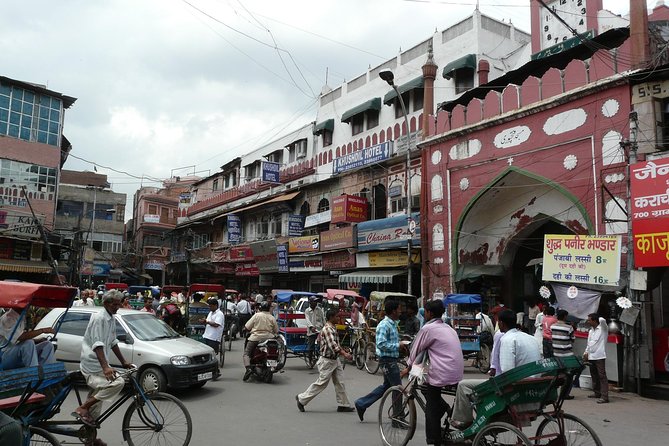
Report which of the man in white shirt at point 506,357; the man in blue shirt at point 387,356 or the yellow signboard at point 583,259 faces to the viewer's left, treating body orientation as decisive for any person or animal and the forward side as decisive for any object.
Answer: the man in white shirt

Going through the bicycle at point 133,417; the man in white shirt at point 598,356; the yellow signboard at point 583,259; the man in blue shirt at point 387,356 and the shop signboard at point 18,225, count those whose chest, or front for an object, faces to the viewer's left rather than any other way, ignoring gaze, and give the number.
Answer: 1

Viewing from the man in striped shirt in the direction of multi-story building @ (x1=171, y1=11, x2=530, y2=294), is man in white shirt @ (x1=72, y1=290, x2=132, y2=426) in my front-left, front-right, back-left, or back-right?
back-left

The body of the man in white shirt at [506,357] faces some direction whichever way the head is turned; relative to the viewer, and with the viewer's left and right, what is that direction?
facing to the left of the viewer

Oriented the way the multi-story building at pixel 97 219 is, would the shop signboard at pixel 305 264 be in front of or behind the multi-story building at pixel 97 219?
in front

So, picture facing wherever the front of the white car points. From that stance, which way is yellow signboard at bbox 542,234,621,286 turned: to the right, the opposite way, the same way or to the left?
to the right

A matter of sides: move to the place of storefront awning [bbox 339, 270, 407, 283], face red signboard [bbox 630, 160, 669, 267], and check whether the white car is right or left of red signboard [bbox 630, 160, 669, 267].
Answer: right

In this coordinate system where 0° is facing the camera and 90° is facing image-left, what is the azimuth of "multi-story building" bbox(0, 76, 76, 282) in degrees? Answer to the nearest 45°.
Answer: approximately 315°

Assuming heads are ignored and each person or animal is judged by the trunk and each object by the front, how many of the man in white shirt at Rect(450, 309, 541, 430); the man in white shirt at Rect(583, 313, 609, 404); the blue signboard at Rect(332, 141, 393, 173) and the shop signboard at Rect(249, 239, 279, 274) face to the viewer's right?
0

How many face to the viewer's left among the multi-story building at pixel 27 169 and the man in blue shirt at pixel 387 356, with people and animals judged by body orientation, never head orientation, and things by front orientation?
0

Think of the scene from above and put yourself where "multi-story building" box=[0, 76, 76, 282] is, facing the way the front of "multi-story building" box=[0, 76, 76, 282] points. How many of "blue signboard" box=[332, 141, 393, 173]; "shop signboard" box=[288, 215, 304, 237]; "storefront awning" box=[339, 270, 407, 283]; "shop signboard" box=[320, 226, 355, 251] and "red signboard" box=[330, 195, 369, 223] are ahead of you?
5

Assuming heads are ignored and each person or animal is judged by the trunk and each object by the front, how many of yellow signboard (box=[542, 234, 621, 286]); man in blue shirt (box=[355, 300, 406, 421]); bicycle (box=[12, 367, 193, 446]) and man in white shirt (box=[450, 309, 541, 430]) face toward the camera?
1

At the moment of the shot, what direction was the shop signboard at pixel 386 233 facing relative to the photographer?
facing the viewer and to the left of the viewer

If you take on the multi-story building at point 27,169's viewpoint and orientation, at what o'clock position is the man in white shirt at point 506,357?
The man in white shirt is roughly at 1 o'clock from the multi-story building.

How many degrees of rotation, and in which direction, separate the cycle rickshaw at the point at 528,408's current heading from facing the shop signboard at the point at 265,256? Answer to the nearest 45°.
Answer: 0° — it already faces it

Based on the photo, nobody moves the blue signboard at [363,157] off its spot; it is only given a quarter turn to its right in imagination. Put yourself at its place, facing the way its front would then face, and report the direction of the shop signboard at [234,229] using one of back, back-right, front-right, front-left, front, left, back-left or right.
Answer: front
